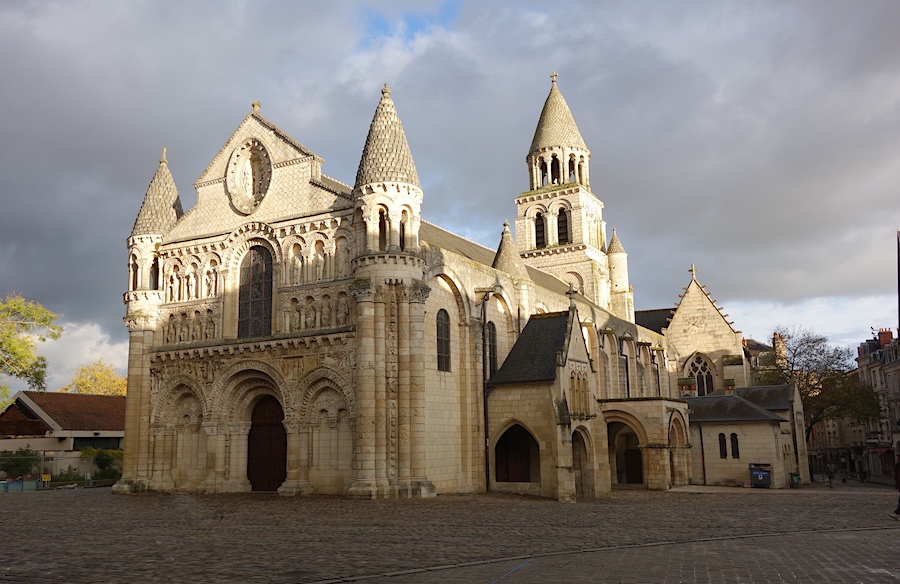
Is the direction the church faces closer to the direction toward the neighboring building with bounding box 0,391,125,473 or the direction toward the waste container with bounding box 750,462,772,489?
the neighboring building

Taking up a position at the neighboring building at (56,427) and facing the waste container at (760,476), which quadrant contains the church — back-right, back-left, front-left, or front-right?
front-right

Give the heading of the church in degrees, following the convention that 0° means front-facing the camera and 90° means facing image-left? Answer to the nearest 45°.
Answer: approximately 45°

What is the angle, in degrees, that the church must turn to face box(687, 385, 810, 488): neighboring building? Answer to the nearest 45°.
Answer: approximately 180°

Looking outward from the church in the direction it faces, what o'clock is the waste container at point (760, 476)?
The waste container is roughly at 7 o'clock from the church.

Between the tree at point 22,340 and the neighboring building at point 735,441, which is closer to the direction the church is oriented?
the tree

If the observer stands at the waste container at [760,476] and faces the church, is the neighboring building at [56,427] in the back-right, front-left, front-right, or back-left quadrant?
front-right

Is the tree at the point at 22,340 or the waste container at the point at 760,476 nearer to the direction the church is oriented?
the tree

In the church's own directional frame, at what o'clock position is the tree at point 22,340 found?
The tree is roughly at 2 o'clock from the church.

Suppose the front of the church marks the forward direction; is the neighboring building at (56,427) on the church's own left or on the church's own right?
on the church's own right
